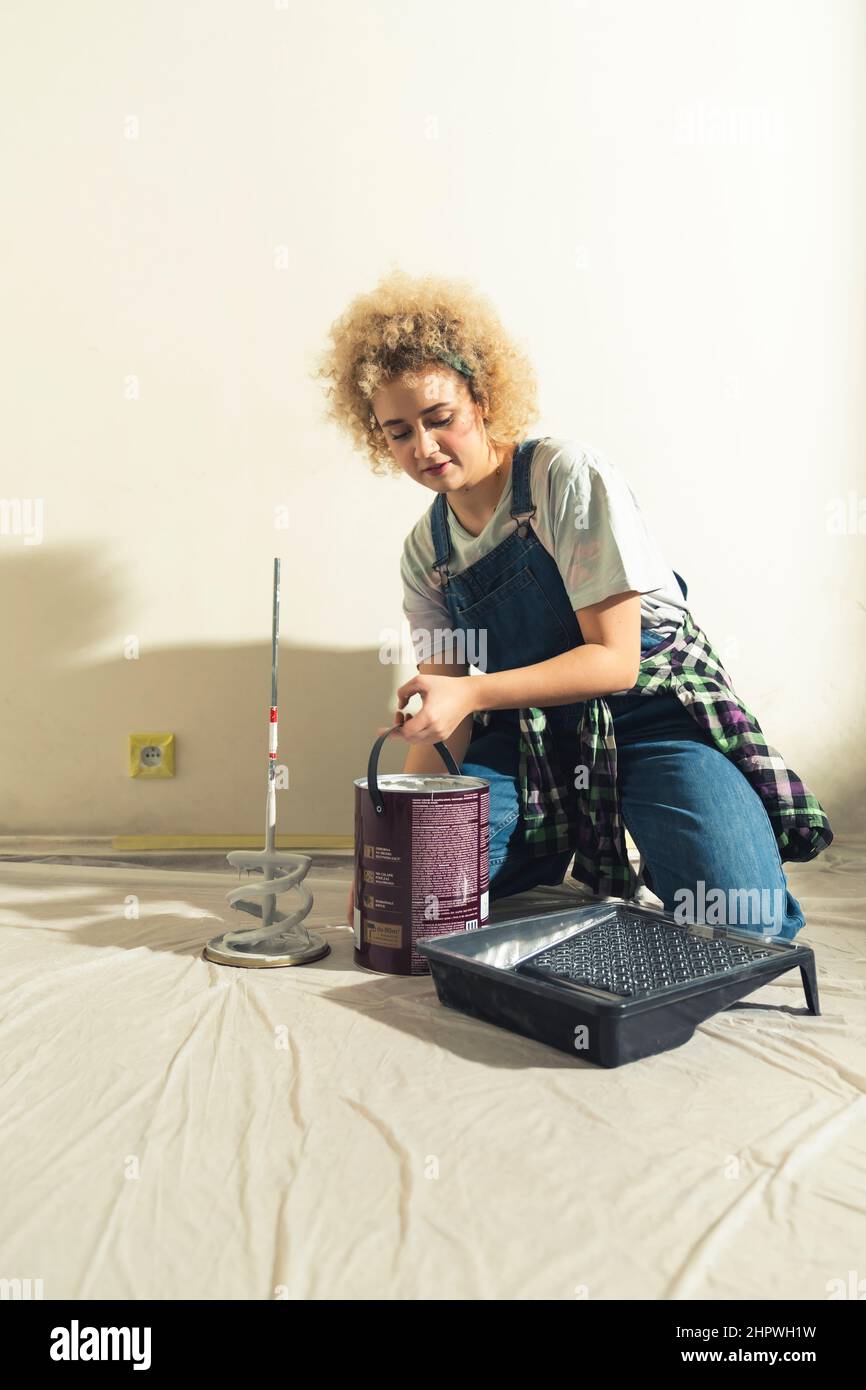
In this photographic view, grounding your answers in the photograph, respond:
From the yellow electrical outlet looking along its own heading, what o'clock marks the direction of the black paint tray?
The black paint tray is roughly at 11 o'clock from the yellow electrical outlet.

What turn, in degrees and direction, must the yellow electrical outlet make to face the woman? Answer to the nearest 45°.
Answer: approximately 45° to its left

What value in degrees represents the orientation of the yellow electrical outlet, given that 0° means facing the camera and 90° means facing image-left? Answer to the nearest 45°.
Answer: approximately 0°

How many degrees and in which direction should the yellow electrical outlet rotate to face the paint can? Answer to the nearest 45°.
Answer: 0° — it already faces it

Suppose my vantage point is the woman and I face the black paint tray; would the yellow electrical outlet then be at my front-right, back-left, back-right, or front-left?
back-right

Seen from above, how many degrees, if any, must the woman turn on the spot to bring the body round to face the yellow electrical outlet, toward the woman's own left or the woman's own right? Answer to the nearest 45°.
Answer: approximately 90° to the woman's own right

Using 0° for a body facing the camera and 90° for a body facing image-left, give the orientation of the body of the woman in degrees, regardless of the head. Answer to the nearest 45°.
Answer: approximately 45°
